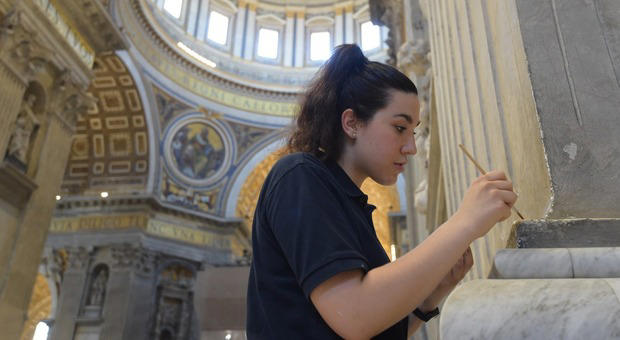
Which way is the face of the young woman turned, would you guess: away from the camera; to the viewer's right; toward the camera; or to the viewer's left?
to the viewer's right

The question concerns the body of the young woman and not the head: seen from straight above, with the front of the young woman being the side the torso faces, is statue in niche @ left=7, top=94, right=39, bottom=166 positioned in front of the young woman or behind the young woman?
behind

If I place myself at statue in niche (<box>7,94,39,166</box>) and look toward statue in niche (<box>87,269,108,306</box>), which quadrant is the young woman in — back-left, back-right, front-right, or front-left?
back-right

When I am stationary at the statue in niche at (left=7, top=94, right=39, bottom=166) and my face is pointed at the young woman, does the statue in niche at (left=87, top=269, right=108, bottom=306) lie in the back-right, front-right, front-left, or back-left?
back-left

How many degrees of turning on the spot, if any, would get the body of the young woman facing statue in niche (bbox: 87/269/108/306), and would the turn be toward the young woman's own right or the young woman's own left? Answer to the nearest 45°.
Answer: approximately 135° to the young woman's own left

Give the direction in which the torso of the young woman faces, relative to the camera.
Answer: to the viewer's right
